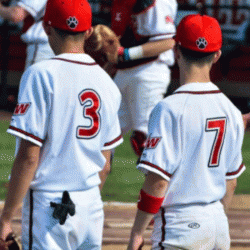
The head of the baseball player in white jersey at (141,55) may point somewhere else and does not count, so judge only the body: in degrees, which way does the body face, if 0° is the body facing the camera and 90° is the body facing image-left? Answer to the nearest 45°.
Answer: approximately 45°

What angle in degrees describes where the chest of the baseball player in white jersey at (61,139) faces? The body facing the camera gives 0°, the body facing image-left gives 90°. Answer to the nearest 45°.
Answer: approximately 135°

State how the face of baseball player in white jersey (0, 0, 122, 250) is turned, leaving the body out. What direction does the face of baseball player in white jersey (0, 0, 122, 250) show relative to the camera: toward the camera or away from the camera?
away from the camera

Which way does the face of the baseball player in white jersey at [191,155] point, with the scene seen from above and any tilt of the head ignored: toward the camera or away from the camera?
away from the camera

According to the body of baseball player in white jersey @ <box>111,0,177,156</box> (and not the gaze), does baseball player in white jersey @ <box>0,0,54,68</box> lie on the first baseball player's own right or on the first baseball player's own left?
on the first baseball player's own right
